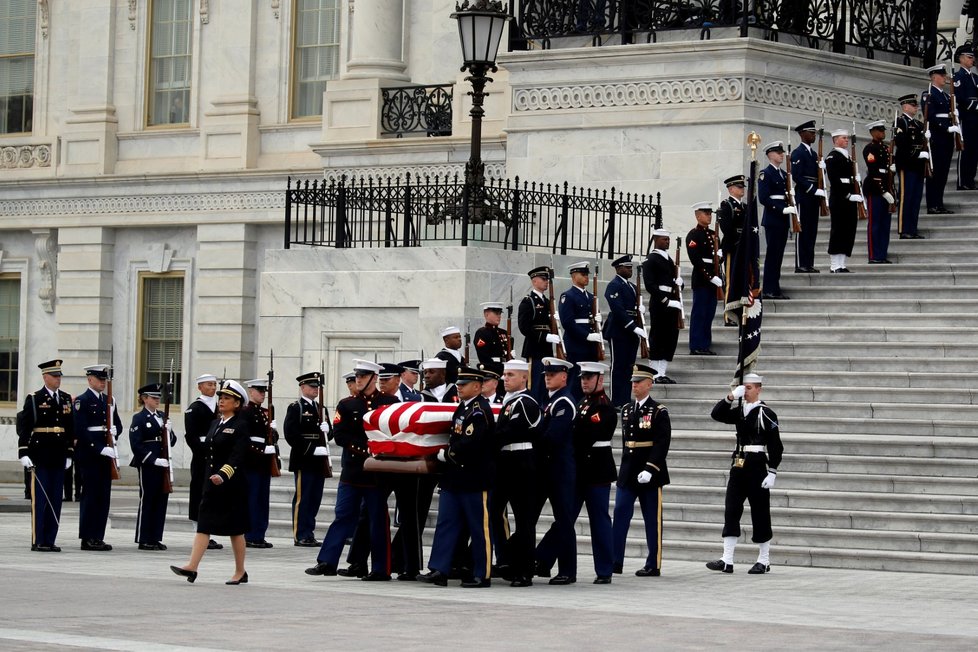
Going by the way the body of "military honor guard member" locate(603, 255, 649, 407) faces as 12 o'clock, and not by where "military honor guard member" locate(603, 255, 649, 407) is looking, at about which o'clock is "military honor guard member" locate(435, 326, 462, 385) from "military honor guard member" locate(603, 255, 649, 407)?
"military honor guard member" locate(435, 326, 462, 385) is roughly at 4 o'clock from "military honor guard member" locate(603, 255, 649, 407).

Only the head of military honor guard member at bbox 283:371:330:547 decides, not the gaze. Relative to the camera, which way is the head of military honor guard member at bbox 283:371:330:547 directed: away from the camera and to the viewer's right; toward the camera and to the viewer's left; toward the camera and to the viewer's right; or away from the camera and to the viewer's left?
toward the camera and to the viewer's right

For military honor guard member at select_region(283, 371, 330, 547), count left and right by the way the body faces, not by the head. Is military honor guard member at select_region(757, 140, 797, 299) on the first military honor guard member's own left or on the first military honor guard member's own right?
on the first military honor guard member's own left

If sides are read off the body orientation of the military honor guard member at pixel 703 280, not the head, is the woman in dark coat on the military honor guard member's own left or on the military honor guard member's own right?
on the military honor guard member's own right

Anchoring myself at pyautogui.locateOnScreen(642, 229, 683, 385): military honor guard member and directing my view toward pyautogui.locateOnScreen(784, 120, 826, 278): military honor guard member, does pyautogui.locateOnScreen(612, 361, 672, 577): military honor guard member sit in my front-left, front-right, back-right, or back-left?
back-right

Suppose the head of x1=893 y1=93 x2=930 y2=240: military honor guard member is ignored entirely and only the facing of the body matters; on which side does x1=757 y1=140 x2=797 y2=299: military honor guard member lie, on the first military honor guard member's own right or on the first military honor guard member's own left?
on the first military honor guard member's own right
